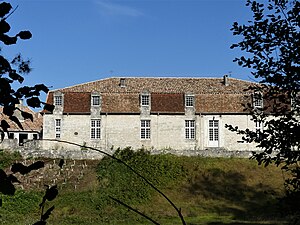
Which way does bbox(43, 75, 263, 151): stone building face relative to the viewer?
toward the camera
